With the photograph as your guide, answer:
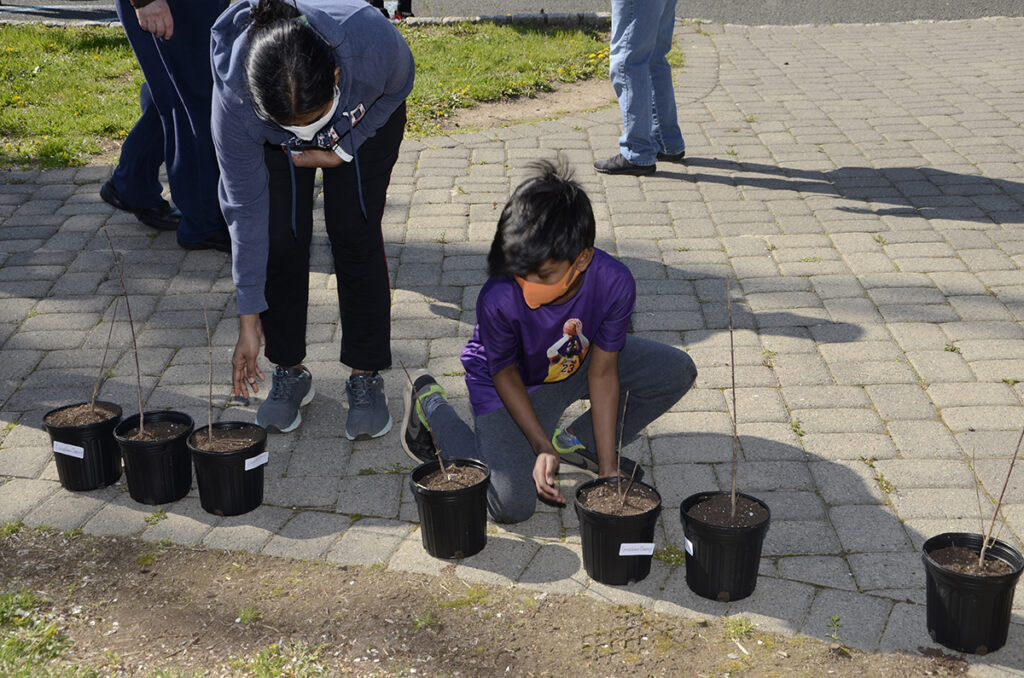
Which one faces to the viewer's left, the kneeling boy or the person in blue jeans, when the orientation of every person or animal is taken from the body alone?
the person in blue jeans

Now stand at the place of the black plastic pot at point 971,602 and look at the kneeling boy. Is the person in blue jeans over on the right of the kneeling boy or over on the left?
right

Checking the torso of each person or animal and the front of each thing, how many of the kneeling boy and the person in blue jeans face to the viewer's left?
1

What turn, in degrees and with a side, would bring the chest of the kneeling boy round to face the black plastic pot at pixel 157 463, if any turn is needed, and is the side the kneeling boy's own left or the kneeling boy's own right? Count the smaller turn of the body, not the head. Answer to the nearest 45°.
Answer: approximately 135° to the kneeling boy's own right

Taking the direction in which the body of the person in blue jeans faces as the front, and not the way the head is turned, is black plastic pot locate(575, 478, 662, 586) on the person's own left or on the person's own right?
on the person's own left

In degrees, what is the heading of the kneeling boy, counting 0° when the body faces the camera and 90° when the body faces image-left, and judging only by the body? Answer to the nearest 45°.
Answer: approximately 315°

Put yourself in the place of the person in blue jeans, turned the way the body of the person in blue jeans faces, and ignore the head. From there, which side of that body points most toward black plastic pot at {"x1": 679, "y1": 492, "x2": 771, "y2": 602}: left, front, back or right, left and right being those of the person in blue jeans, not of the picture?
left

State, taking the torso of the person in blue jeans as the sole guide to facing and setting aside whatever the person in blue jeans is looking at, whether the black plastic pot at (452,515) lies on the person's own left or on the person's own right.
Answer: on the person's own left

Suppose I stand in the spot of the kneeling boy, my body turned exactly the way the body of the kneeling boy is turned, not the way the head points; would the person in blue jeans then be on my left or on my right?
on my left

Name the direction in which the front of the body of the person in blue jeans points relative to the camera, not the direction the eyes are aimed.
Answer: to the viewer's left
